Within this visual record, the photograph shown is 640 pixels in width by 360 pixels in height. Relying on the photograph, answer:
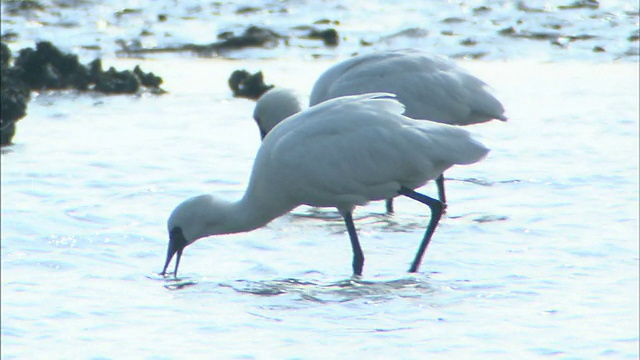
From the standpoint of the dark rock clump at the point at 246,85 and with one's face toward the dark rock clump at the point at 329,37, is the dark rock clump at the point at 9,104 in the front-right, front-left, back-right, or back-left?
back-left

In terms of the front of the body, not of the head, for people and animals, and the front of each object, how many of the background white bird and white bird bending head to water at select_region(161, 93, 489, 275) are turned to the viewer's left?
2

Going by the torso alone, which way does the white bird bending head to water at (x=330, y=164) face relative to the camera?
to the viewer's left

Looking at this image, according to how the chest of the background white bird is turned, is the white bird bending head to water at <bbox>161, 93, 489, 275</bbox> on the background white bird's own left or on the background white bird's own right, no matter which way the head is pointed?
on the background white bird's own left

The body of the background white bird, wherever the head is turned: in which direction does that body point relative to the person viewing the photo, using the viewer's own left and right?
facing to the left of the viewer
